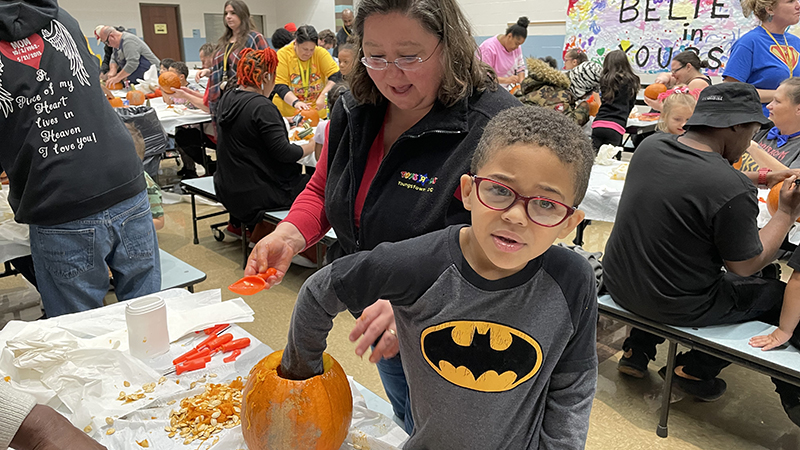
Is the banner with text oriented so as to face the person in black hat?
yes

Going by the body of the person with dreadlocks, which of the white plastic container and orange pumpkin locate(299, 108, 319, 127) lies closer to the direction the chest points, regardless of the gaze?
the orange pumpkin

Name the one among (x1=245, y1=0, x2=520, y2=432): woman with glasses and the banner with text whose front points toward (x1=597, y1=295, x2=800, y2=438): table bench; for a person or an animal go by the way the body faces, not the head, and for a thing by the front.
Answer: the banner with text

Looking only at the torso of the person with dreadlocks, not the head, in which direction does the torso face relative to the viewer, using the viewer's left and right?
facing away from the viewer and to the right of the viewer

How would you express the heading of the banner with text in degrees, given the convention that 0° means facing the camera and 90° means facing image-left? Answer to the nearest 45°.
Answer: approximately 0°

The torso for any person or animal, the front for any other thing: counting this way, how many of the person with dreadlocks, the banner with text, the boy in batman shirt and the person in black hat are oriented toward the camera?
2
